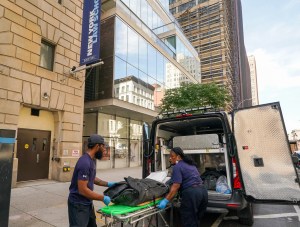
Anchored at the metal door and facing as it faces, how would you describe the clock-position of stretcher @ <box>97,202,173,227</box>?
The stretcher is roughly at 1 o'clock from the metal door.

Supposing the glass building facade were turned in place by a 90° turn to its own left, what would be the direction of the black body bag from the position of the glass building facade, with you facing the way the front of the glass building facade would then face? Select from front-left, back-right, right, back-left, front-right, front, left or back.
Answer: back-right

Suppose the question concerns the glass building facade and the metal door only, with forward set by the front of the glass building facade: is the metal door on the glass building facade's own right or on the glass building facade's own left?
on the glass building facade's own right

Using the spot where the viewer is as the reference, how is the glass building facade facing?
facing the viewer and to the right of the viewer

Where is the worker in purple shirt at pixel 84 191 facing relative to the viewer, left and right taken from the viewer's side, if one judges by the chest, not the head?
facing to the right of the viewer

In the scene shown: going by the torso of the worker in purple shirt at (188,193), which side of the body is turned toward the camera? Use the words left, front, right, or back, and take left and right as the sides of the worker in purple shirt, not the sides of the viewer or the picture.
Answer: left

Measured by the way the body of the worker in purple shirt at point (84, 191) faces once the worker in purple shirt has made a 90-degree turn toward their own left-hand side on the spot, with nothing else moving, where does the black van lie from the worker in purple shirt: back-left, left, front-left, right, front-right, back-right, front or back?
right

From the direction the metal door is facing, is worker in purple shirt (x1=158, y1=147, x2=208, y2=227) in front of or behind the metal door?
in front

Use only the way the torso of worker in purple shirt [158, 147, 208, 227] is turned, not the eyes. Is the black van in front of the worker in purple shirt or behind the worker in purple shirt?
behind

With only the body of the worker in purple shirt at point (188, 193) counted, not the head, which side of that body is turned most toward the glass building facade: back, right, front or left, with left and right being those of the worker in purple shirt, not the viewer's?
right

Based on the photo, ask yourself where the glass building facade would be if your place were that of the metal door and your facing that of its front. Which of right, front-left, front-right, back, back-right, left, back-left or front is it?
left

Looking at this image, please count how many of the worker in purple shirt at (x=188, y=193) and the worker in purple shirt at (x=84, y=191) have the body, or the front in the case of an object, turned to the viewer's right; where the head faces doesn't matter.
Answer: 1

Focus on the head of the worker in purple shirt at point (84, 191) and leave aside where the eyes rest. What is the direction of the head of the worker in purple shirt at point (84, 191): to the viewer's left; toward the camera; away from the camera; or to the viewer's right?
to the viewer's right

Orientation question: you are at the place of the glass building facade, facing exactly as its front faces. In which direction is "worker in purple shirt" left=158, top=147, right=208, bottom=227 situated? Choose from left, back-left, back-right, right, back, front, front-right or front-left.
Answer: front-right
